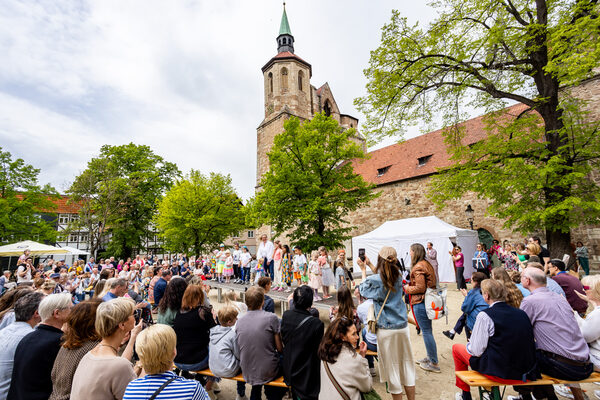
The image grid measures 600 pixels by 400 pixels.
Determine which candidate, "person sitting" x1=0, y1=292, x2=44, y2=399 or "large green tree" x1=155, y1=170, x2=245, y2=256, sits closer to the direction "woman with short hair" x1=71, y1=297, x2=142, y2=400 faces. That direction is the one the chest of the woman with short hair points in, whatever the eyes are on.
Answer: the large green tree

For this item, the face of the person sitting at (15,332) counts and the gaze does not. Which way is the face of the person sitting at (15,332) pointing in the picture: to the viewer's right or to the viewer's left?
to the viewer's right

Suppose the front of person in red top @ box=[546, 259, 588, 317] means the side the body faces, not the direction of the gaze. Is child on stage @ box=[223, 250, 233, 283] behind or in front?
in front

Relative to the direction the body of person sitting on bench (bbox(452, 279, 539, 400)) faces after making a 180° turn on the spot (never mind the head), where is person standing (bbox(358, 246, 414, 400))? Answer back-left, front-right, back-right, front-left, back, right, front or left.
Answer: back-right

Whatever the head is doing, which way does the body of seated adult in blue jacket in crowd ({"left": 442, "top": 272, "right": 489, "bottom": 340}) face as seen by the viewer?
to the viewer's left

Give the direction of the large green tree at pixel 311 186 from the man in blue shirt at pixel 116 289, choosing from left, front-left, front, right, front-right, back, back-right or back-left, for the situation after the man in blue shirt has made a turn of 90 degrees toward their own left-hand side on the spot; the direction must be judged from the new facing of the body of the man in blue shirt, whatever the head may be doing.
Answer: front-right

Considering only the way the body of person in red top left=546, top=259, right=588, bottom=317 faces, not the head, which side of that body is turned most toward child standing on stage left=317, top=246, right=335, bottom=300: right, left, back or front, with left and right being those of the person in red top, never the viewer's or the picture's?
front

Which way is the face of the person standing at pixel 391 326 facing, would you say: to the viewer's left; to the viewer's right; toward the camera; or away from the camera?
away from the camera

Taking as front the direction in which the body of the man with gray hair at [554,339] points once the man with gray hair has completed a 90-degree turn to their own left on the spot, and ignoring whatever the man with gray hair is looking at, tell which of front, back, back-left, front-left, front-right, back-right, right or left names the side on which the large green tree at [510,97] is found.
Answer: back-right

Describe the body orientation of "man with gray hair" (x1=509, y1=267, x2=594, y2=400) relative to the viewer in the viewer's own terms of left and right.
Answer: facing away from the viewer and to the left of the viewer

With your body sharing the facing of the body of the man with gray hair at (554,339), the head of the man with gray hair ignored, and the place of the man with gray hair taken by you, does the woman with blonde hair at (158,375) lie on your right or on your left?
on your left

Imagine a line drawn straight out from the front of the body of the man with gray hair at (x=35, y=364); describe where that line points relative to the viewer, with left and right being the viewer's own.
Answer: facing away from the viewer and to the right of the viewer

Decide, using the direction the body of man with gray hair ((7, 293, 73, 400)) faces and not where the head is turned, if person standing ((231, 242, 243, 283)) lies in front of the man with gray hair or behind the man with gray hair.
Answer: in front

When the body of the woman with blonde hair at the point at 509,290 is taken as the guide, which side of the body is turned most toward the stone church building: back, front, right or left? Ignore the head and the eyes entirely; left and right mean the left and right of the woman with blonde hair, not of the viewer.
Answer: front

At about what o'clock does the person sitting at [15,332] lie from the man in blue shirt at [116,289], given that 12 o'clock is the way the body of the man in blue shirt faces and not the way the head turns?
The person sitting is roughly at 4 o'clock from the man in blue shirt.

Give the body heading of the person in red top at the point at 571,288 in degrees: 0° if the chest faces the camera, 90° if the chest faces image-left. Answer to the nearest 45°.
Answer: approximately 90°
